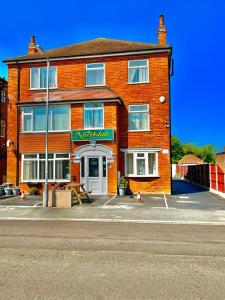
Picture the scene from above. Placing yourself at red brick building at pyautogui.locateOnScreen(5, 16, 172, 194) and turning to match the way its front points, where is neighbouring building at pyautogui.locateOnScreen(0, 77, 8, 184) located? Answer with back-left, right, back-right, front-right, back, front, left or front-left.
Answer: back-right

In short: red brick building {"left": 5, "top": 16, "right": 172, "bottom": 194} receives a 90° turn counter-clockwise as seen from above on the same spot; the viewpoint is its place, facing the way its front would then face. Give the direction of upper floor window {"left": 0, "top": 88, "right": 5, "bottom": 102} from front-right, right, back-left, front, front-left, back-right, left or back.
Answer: back-left

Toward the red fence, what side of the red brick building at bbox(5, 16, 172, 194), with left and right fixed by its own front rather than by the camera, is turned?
left

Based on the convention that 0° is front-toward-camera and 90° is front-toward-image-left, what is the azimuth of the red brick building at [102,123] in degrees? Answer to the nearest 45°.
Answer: approximately 0°
